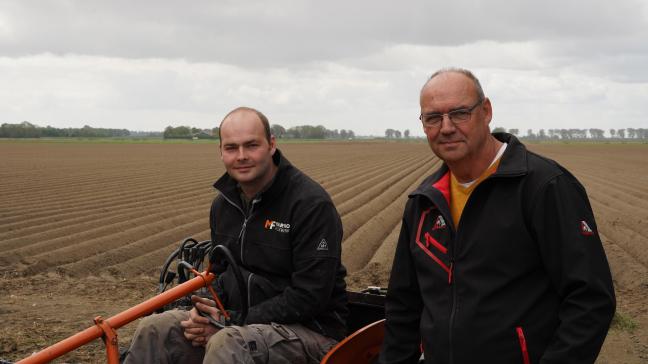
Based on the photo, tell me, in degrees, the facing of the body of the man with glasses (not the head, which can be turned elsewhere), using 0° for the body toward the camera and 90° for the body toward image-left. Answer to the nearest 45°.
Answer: approximately 45°
